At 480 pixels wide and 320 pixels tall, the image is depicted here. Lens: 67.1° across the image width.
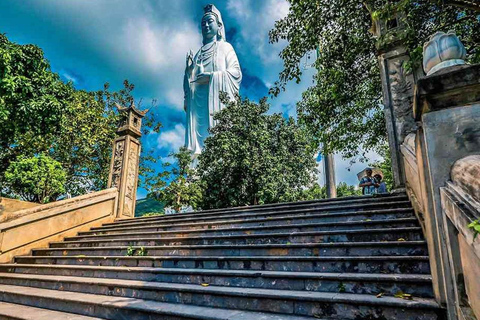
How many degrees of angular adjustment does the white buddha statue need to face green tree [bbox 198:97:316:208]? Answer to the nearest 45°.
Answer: approximately 45° to its left

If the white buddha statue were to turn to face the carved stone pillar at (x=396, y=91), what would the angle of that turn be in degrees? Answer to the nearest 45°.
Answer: approximately 45° to its left

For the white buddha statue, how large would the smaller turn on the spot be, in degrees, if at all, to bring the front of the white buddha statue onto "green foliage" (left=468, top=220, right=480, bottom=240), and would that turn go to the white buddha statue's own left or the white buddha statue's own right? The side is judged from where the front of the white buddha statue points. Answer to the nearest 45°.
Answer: approximately 45° to the white buddha statue's own left

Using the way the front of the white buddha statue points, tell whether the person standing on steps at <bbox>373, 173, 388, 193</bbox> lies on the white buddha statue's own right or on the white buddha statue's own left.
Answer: on the white buddha statue's own left

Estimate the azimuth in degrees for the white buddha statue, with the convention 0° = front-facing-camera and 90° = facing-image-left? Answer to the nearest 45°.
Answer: approximately 45°

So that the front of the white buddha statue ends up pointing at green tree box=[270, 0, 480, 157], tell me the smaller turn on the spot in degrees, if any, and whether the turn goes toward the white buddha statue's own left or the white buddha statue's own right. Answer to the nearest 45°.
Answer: approximately 45° to the white buddha statue's own left

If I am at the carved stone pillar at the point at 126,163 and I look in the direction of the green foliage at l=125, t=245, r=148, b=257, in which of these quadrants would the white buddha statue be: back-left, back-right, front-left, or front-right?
back-left
